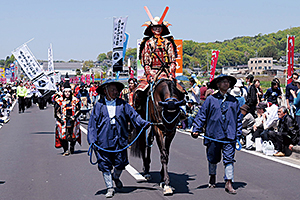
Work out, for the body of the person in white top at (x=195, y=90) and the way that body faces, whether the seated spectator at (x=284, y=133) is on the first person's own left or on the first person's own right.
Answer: on the first person's own left

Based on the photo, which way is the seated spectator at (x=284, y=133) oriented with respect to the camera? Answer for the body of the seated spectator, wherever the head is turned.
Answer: to the viewer's left

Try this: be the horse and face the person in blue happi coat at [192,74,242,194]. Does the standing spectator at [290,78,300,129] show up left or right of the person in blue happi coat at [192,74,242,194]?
left

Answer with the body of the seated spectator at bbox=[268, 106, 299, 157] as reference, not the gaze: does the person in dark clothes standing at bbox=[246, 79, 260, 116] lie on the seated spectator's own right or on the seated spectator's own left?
on the seated spectator's own right

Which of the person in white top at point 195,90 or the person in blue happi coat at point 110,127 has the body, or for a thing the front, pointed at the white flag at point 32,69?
the person in white top

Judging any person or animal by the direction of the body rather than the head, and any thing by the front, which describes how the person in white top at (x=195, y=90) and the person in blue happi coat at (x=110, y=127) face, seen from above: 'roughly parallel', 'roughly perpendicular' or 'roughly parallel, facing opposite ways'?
roughly perpendicular

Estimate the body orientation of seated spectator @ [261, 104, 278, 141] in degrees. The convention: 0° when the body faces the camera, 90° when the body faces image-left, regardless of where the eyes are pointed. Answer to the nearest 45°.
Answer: approximately 90°

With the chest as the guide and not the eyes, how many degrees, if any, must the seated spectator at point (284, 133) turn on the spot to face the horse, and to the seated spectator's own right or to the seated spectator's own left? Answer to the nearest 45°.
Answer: approximately 45° to the seated spectator's own left

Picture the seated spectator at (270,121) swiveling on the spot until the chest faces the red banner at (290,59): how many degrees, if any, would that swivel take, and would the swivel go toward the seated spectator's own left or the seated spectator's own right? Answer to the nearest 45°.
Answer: approximately 90° to the seated spectator's own right
